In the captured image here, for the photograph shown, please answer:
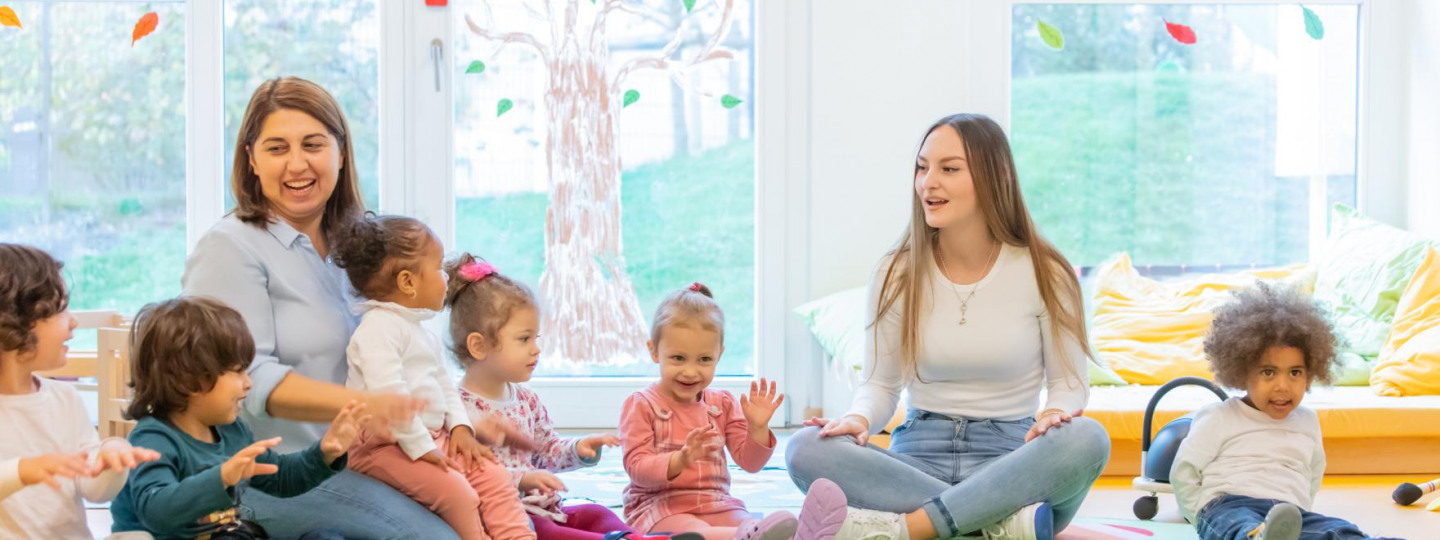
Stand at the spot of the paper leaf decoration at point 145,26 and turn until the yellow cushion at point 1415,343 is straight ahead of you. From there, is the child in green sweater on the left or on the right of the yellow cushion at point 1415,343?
right

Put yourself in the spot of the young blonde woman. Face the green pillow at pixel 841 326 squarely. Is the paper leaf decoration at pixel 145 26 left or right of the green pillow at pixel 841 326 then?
left

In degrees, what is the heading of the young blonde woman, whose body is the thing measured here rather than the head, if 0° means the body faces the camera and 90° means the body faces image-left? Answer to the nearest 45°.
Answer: approximately 0°

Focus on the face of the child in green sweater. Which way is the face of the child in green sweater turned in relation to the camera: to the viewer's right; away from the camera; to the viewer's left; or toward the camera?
to the viewer's right

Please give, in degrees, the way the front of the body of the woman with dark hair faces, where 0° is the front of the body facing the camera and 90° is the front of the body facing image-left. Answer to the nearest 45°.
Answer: approximately 315°

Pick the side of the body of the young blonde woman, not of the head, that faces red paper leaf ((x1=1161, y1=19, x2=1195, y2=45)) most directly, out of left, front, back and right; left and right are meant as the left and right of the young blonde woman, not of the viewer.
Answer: back

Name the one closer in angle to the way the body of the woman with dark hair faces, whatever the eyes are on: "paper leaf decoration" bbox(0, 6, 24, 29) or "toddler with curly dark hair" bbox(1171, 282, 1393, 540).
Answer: the toddler with curly dark hair

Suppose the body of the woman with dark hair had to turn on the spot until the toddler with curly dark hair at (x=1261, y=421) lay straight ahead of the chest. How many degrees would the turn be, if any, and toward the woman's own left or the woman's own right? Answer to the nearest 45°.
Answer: approximately 45° to the woman's own left

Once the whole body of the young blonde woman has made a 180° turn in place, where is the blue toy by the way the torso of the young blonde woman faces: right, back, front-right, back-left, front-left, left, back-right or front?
front-right

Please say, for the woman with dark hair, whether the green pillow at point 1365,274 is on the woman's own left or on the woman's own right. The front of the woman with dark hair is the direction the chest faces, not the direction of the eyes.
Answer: on the woman's own left
